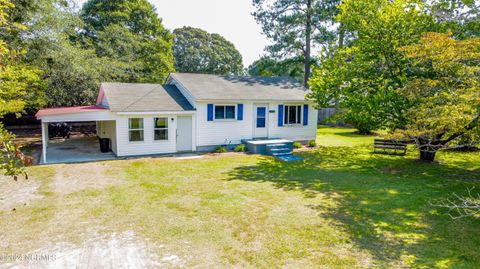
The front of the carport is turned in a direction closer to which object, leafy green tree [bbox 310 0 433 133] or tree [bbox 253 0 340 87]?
the leafy green tree

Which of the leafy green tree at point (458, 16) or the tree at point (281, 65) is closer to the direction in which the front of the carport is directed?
the leafy green tree

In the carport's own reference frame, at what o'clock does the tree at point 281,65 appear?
The tree is roughly at 8 o'clock from the carport.

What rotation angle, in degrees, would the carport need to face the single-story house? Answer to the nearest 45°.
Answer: approximately 90° to its left

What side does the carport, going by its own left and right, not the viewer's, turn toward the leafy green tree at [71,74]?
back

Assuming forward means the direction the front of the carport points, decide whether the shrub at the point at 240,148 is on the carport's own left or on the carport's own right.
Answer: on the carport's own left

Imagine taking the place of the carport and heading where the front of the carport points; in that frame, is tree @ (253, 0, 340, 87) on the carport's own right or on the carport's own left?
on the carport's own left

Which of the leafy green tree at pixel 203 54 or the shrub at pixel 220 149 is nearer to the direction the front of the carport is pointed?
the shrub

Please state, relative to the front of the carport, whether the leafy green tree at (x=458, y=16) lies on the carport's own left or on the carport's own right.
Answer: on the carport's own left

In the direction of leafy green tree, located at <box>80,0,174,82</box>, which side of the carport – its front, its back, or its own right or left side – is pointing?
back

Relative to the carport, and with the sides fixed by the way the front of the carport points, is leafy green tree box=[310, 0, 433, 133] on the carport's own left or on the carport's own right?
on the carport's own left

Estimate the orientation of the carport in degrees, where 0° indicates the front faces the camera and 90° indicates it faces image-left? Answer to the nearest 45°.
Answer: approximately 0°

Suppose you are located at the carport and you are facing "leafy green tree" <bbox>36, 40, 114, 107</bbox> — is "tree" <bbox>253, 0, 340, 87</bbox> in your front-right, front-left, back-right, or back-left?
front-right
